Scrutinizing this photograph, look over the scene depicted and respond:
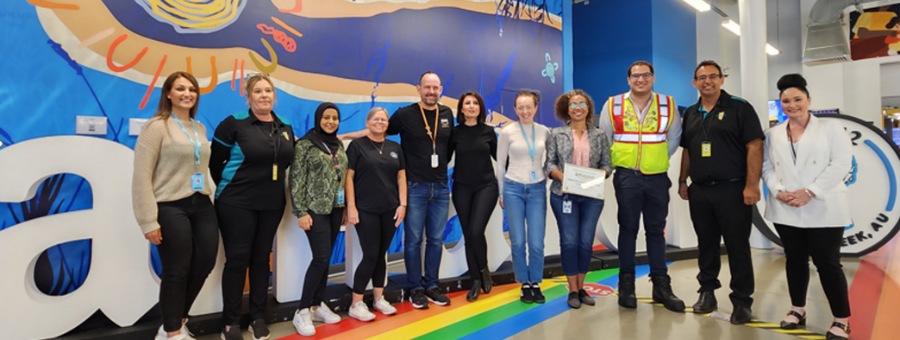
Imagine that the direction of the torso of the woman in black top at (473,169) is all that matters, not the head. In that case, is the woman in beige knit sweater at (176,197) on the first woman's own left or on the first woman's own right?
on the first woman's own right

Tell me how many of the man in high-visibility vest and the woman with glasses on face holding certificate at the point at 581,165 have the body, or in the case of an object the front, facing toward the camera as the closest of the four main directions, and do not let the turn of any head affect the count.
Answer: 2

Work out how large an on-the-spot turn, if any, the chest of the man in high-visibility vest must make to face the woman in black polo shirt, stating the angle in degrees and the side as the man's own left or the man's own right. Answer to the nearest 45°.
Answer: approximately 45° to the man's own right

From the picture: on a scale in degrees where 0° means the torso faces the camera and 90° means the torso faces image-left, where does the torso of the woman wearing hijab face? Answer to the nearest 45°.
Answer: approximately 315°

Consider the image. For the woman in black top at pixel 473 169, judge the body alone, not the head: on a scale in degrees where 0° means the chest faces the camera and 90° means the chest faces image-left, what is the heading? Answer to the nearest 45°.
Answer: approximately 0°

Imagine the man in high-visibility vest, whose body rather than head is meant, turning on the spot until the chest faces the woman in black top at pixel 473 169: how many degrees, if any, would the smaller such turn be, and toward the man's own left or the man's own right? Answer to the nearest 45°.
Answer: approximately 90° to the man's own right
